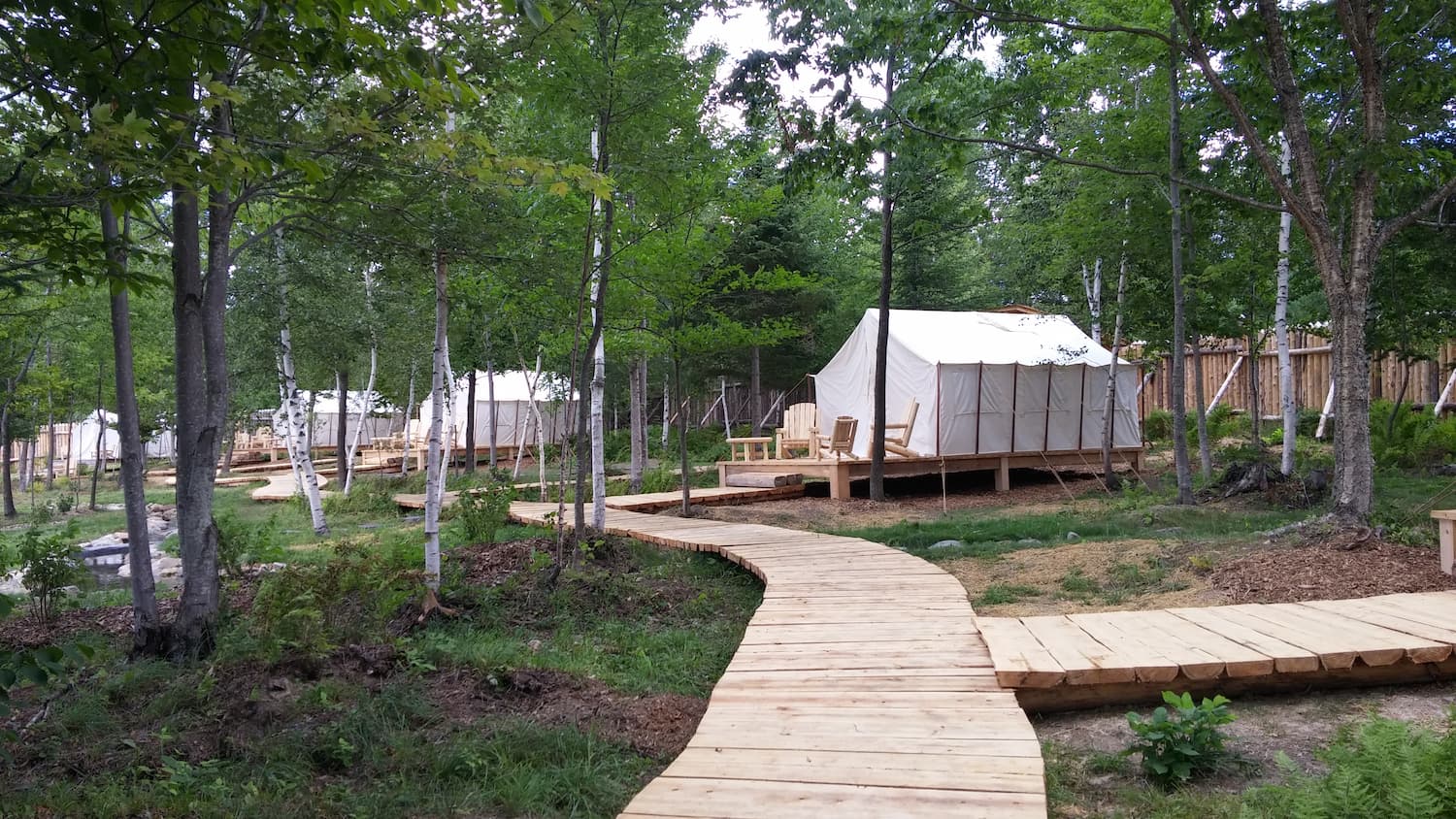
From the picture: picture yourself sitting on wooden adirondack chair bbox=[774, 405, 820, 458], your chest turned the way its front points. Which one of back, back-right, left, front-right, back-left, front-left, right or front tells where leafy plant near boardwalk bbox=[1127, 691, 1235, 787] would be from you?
front-left

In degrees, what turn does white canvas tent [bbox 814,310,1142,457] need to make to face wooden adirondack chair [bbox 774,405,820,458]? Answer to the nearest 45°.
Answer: approximately 45° to its right

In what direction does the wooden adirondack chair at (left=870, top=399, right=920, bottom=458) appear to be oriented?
to the viewer's left

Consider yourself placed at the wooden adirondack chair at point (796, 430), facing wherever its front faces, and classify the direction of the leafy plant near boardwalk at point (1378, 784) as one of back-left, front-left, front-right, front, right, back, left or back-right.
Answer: front-left

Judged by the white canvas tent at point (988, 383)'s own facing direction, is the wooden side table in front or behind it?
in front

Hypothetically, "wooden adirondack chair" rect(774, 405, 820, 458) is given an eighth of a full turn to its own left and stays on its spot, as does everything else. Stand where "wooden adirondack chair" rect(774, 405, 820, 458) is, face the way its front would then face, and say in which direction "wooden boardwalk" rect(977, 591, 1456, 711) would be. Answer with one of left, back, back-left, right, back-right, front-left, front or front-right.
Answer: front

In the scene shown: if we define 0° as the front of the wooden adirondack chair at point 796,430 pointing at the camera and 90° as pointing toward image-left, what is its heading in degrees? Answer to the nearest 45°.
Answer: approximately 45°

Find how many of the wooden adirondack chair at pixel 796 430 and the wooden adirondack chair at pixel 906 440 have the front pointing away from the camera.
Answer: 0

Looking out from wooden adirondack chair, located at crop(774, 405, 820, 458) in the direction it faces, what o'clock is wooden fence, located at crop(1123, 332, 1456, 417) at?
The wooden fence is roughly at 7 o'clock from the wooden adirondack chair.

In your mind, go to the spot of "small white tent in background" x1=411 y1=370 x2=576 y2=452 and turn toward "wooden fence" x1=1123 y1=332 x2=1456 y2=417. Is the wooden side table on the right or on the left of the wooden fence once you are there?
right

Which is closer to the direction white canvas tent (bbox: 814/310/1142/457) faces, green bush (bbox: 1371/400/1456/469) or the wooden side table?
the wooden side table

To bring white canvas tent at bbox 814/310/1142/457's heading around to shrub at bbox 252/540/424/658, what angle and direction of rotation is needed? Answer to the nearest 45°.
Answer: approximately 45° to its left

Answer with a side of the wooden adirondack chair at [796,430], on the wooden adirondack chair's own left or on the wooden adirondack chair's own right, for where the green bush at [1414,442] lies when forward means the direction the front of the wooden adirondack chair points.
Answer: on the wooden adirondack chair's own left

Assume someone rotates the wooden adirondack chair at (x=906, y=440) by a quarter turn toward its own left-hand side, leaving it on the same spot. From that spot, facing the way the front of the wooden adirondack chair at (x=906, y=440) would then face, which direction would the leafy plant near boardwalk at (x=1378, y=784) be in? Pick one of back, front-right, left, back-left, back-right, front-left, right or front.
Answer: front
